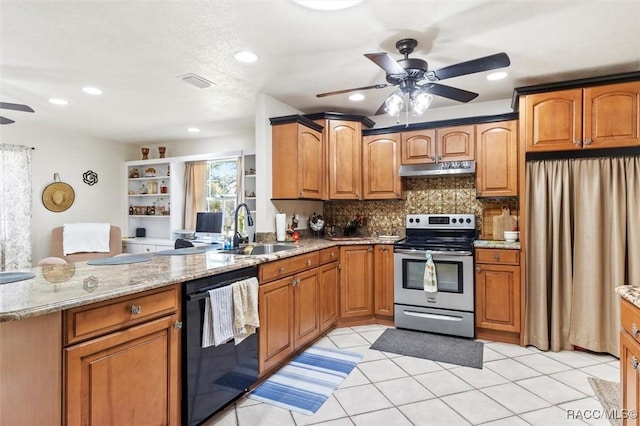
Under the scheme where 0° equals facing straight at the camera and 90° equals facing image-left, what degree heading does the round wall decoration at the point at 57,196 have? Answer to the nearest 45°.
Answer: approximately 0°

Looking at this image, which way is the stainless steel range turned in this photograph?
toward the camera

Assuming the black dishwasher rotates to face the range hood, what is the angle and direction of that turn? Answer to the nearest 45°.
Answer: approximately 90° to its left

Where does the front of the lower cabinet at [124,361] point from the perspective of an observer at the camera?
facing the viewer and to the right of the viewer

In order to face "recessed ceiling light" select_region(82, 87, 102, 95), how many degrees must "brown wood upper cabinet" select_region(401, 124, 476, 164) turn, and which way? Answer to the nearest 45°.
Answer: approximately 45° to its right

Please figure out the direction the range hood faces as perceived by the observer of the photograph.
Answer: facing the viewer

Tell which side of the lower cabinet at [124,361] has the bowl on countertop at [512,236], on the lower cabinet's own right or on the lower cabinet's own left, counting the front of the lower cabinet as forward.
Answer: on the lower cabinet's own left

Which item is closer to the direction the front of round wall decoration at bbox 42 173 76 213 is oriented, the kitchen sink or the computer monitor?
the kitchen sink

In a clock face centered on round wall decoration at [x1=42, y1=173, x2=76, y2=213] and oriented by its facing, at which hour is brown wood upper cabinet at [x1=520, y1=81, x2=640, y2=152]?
The brown wood upper cabinet is roughly at 11 o'clock from the round wall decoration.

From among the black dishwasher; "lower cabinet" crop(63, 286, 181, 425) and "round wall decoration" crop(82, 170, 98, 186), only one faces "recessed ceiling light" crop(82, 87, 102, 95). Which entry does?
the round wall decoration

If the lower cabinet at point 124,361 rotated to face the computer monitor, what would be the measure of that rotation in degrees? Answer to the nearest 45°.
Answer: approximately 135° to its left

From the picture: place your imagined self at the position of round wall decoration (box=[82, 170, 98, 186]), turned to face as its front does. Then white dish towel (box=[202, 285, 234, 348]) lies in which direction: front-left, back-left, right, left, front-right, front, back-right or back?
front

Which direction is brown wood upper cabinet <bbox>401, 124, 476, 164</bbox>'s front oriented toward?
toward the camera
